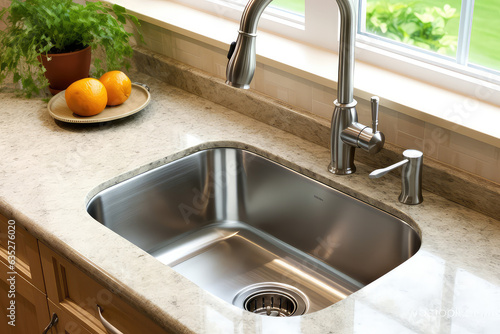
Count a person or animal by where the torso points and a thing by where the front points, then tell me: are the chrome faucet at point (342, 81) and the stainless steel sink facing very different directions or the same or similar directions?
same or similar directions

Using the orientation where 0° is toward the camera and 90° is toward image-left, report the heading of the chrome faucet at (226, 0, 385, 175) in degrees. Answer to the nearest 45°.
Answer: approximately 45°

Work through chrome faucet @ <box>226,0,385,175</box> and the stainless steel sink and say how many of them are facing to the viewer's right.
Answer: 0

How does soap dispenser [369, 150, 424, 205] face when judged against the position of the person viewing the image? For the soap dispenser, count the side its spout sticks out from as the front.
facing the viewer and to the left of the viewer
